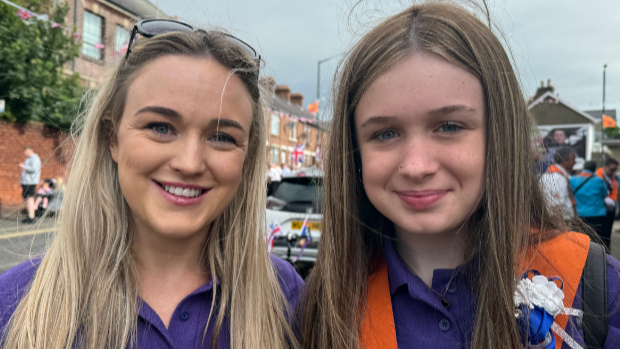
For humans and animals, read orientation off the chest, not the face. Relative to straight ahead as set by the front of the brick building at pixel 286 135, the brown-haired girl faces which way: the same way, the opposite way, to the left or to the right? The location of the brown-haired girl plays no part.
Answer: to the right

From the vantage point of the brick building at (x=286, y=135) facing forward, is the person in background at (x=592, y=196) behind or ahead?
ahead

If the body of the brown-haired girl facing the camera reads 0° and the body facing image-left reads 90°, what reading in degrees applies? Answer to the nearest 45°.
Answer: approximately 0°
